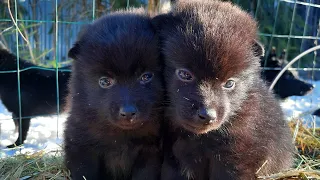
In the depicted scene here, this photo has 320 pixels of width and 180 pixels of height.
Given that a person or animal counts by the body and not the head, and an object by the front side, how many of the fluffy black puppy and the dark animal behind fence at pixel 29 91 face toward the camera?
1

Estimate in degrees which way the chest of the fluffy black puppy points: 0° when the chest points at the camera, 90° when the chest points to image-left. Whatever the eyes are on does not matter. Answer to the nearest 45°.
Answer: approximately 0°

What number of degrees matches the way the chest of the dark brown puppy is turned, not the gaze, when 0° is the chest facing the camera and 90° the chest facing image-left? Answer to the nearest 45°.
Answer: approximately 45°

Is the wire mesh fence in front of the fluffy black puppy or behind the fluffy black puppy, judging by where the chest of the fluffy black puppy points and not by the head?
behind
